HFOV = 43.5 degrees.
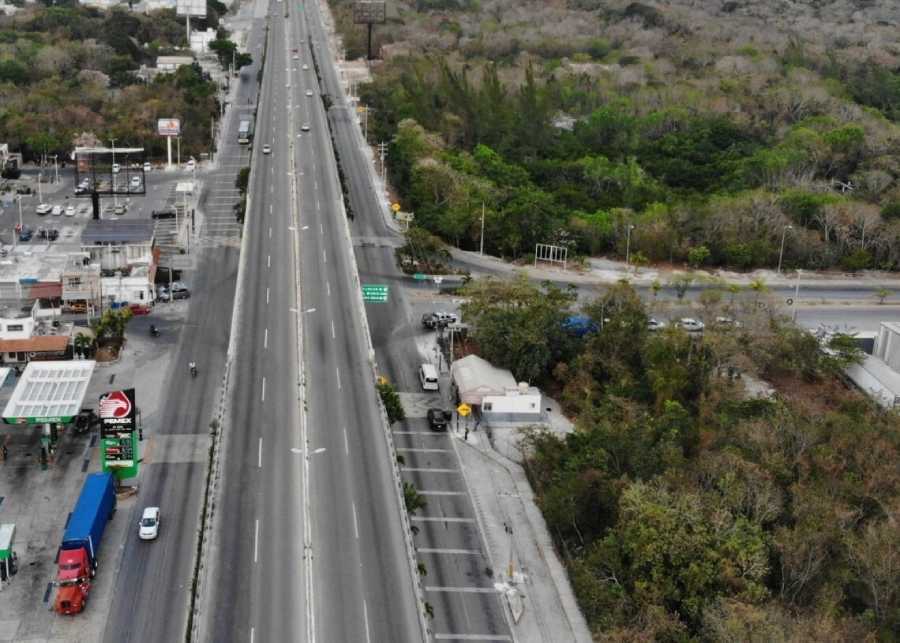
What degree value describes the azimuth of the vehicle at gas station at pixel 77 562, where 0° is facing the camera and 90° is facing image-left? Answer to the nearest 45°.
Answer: approximately 0°
